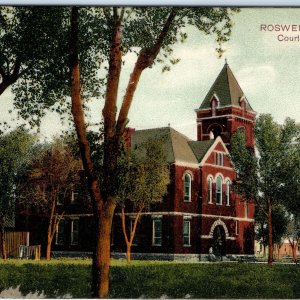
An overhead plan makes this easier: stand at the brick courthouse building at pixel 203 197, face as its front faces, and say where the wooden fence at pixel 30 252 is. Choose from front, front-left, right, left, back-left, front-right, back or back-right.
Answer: back-right

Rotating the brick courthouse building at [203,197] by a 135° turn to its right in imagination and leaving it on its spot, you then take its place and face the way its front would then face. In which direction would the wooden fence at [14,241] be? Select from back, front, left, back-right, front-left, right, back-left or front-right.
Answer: front

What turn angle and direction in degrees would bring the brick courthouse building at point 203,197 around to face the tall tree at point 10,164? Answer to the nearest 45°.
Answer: approximately 135° to its right

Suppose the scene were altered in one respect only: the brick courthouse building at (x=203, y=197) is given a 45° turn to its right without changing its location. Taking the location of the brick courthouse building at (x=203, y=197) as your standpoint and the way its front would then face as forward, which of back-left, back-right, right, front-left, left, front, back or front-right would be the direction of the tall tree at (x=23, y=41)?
front

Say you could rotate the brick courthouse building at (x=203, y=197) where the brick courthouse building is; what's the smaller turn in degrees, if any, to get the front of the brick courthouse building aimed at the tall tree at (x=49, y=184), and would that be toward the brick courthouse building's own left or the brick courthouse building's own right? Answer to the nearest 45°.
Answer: approximately 135° to the brick courthouse building's own right

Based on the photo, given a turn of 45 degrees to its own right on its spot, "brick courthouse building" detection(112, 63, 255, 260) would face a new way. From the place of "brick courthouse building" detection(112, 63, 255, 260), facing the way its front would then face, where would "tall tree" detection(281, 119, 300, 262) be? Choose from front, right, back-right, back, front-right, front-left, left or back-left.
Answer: left

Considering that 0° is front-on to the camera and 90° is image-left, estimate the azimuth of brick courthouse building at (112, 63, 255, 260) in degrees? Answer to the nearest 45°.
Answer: approximately 315°
